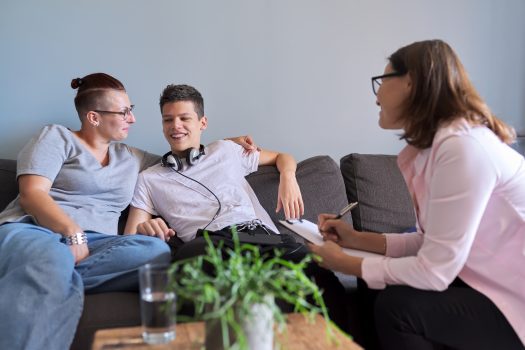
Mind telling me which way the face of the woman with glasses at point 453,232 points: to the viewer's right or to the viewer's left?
to the viewer's left

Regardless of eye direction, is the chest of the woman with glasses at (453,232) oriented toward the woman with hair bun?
yes

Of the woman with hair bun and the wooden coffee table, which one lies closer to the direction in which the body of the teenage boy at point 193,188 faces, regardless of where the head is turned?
the wooden coffee table

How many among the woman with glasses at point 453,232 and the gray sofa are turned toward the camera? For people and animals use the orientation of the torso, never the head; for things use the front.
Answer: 1

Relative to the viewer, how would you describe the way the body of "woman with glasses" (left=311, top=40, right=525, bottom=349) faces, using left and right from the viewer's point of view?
facing to the left of the viewer

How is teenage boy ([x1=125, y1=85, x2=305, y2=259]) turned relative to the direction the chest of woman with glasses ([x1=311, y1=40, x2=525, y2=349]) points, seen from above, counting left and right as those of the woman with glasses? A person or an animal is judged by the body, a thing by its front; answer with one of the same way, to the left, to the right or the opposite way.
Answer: to the left

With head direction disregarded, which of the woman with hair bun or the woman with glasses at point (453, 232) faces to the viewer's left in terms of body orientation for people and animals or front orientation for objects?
the woman with glasses

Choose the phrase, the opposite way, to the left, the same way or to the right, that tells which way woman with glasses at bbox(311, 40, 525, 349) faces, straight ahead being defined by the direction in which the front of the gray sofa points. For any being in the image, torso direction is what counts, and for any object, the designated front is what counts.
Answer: to the right
